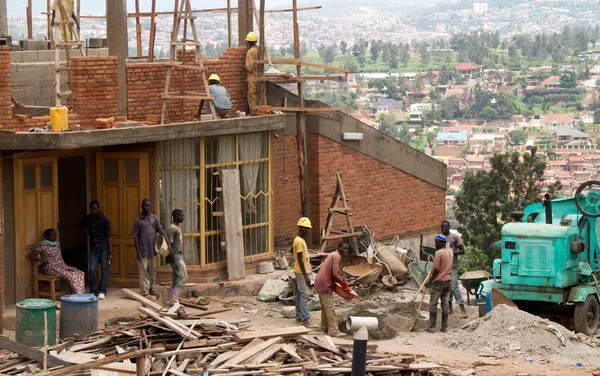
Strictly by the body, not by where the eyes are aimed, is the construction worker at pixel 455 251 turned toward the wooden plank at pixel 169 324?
yes

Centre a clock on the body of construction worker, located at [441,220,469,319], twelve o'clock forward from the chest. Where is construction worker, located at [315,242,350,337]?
construction worker, located at [315,242,350,337] is roughly at 12 o'clock from construction worker, located at [441,220,469,319].

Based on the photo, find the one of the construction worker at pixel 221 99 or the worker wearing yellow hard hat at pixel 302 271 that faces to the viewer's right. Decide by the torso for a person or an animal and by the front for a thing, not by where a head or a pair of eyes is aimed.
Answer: the worker wearing yellow hard hat

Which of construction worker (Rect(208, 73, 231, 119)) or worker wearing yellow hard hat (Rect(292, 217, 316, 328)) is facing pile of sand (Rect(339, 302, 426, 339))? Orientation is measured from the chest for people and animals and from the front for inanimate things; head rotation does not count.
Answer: the worker wearing yellow hard hat

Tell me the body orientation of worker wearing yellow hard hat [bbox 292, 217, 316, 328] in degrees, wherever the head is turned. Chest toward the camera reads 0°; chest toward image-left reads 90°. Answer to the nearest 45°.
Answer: approximately 270°
